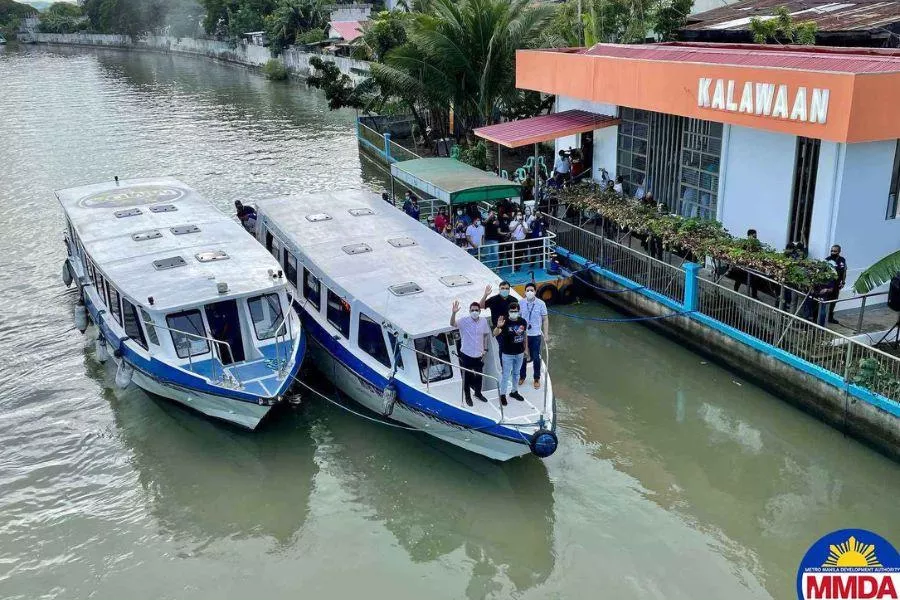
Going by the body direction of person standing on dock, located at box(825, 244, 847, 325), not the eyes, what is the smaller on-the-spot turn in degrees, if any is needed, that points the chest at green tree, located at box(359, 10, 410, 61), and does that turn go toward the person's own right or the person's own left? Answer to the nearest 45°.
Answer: approximately 90° to the person's own right

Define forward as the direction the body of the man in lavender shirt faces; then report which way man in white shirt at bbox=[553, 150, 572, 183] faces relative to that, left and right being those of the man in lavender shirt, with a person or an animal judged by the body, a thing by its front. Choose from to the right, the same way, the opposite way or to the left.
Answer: the same way

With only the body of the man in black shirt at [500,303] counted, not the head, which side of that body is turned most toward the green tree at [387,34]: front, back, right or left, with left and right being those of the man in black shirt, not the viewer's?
back

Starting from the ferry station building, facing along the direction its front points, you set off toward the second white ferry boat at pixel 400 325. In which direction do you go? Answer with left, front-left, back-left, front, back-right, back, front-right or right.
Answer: front

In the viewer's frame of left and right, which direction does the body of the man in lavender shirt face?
facing the viewer

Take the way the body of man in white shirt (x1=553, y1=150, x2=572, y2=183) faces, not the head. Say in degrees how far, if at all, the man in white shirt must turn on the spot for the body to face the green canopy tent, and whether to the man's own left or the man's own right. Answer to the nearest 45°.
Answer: approximately 45° to the man's own right

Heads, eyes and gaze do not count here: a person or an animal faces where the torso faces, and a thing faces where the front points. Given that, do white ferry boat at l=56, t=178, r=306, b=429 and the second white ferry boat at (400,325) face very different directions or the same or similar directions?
same or similar directions

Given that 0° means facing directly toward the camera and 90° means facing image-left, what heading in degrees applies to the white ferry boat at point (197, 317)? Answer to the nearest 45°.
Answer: approximately 315°

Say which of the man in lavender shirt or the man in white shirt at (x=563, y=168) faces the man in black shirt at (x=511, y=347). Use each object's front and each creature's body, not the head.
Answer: the man in white shirt

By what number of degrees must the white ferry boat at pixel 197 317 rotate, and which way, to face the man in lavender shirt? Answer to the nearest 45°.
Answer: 0° — it already faces them

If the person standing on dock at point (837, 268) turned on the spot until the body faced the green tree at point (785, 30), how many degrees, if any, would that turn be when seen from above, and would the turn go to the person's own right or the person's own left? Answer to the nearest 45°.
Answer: approximately 135° to the person's own right

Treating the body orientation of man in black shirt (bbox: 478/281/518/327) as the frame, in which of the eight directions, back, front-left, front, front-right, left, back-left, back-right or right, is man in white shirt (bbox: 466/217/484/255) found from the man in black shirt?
back

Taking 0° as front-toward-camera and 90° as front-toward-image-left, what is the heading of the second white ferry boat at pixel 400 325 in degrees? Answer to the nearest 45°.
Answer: approximately 315°

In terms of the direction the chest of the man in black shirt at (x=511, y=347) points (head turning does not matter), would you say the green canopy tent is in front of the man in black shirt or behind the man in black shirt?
behind

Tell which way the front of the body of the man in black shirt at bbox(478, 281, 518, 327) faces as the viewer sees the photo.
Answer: toward the camera

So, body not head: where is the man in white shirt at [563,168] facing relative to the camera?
toward the camera

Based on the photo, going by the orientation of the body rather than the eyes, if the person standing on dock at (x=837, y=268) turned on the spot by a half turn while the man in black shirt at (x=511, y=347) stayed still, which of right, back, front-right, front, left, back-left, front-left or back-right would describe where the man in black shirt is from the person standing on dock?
back
